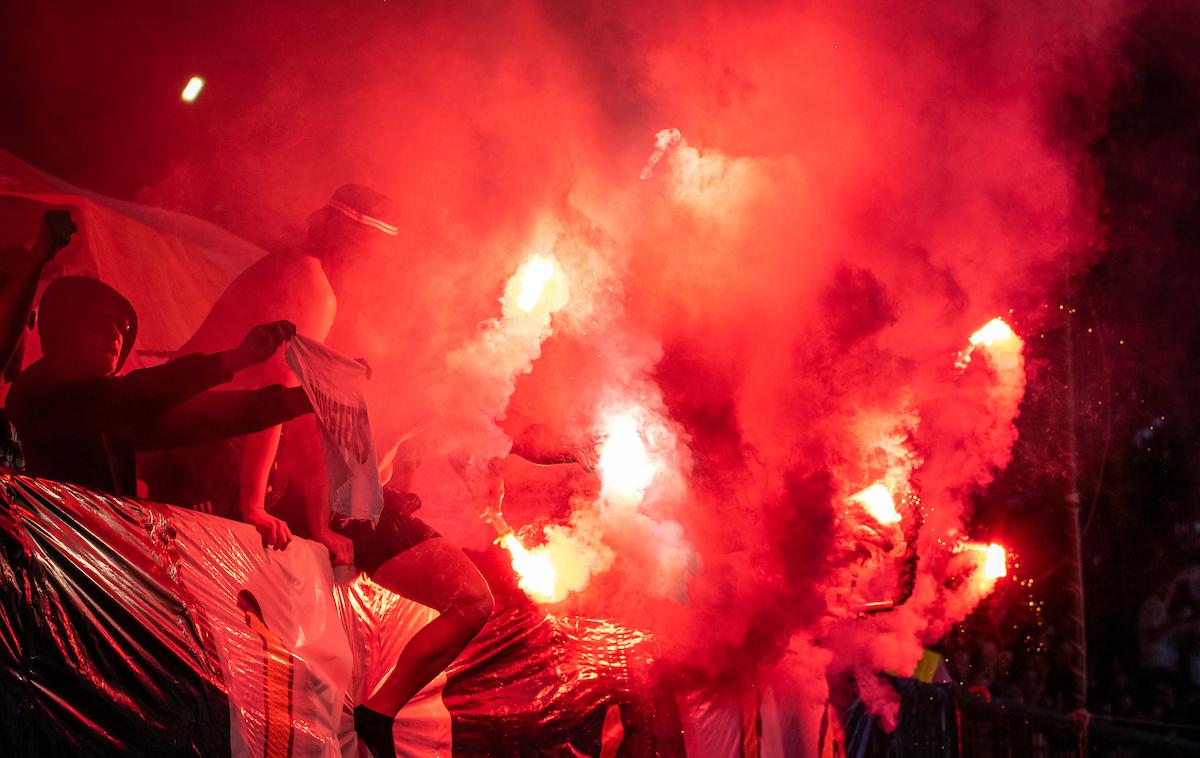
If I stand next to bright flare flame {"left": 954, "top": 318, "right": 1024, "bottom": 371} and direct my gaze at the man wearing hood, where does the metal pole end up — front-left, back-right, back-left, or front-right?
back-right

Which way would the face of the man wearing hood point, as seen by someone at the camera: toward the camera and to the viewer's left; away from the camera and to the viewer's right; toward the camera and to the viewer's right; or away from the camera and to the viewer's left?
toward the camera and to the viewer's right

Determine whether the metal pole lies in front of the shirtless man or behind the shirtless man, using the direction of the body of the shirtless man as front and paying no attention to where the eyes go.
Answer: in front

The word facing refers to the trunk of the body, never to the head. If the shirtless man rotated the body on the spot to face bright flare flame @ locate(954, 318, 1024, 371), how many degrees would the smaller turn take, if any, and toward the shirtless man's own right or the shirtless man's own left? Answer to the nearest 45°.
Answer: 0° — they already face it

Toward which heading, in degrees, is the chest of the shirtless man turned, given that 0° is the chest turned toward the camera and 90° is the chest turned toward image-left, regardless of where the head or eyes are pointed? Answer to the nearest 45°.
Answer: approximately 270°
